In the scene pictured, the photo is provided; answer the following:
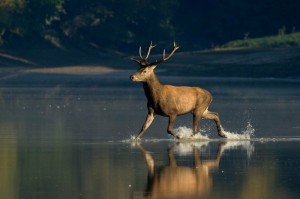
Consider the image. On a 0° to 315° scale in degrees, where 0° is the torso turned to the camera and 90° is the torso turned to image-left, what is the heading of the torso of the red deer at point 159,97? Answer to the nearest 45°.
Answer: approximately 90°

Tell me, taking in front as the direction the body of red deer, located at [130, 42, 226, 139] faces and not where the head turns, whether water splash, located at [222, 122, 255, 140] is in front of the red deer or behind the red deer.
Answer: behind
